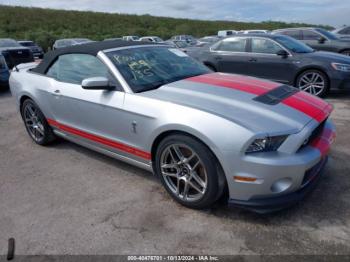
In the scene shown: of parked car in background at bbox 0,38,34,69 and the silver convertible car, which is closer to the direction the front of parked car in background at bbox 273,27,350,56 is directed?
the silver convertible car

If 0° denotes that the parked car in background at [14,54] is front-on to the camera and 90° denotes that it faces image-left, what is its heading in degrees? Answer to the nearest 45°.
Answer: approximately 315°

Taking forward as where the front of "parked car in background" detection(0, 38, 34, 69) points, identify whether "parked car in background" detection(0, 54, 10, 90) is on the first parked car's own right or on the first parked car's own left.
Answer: on the first parked car's own right

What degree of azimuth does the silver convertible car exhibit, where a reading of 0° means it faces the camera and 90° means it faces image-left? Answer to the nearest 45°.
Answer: approximately 315°

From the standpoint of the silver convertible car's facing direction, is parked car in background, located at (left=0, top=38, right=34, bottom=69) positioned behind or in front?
behind

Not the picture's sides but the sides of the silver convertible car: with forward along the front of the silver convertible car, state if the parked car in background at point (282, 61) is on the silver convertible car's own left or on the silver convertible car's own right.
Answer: on the silver convertible car's own left
